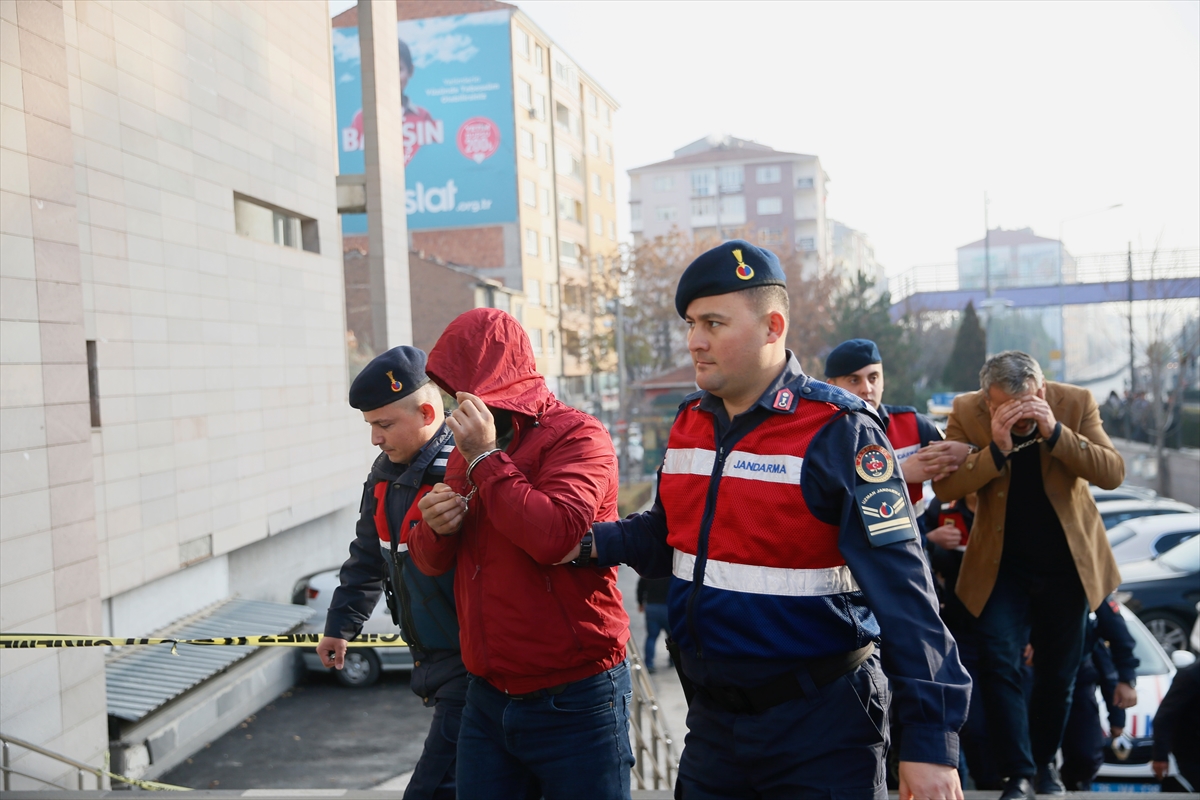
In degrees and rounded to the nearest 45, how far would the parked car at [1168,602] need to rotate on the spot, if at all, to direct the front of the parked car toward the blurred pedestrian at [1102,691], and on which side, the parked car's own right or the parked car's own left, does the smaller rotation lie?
approximately 45° to the parked car's own left

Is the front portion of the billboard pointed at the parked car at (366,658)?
yes

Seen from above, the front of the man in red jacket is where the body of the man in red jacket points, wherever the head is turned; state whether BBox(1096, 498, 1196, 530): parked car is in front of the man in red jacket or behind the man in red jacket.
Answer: behind

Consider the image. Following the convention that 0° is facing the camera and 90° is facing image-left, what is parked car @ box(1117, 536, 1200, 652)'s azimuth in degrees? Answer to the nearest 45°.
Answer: approximately 45°

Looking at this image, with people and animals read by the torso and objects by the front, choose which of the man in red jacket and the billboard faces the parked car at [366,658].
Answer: the billboard

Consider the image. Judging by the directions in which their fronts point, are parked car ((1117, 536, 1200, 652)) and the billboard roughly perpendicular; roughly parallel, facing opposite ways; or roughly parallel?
roughly perpendicular

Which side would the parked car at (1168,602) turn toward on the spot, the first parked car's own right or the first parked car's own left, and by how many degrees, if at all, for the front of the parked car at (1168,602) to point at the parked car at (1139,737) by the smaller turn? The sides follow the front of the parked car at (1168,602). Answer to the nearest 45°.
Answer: approximately 45° to the first parked car's own left

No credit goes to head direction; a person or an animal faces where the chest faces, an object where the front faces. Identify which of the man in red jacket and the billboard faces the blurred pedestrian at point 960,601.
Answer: the billboard

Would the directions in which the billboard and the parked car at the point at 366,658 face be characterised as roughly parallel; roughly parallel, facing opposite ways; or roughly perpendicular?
roughly perpendicular

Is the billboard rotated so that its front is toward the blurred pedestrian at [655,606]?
yes
